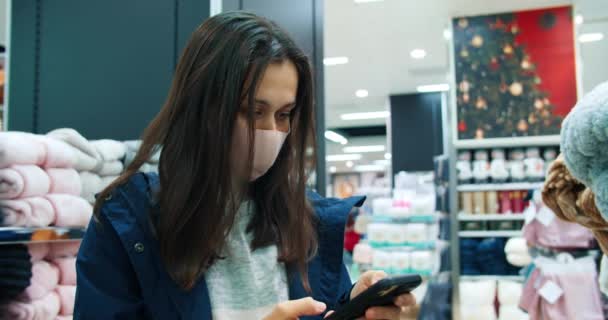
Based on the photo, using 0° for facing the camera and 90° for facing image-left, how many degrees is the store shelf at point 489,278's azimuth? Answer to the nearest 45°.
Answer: approximately 0°

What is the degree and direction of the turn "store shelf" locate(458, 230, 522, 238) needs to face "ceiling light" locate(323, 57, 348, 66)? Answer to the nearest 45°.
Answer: approximately 135° to its right

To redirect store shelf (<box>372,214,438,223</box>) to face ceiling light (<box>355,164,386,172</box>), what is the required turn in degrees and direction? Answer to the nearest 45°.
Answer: approximately 180°

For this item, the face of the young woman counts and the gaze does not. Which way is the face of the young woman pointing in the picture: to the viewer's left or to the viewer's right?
to the viewer's right

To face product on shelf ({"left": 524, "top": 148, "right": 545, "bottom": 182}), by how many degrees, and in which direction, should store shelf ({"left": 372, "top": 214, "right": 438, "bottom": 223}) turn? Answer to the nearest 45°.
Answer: approximately 45° to its left

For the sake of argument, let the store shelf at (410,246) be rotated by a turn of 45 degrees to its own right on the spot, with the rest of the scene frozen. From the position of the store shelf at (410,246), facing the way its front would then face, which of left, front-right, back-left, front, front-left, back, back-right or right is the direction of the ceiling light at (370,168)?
back-right

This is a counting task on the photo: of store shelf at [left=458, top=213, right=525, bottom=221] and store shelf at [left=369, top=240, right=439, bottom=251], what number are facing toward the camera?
2
